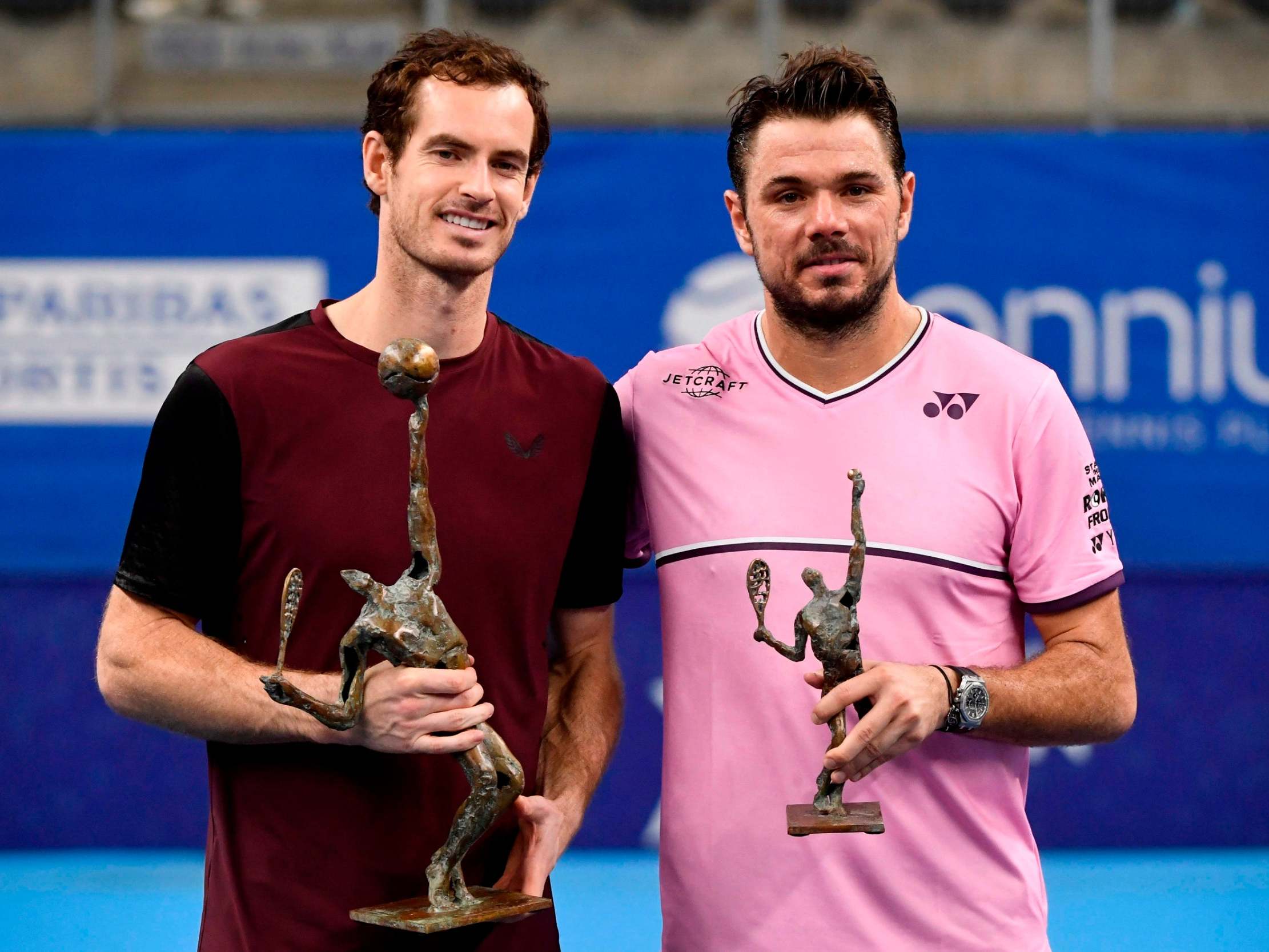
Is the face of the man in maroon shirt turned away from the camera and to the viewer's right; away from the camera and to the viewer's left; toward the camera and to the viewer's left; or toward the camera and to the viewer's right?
toward the camera and to the viewer's right

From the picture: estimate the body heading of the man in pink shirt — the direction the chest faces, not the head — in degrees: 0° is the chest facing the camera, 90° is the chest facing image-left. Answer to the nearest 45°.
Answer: approximately 0°

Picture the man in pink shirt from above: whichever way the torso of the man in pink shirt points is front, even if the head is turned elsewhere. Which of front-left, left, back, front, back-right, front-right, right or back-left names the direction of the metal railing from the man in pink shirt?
back

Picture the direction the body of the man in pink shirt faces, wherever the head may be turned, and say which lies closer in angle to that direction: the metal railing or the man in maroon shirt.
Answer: the man in maroon shirt

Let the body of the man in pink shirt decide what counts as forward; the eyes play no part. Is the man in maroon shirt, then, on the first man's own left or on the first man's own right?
on the first man's own right
